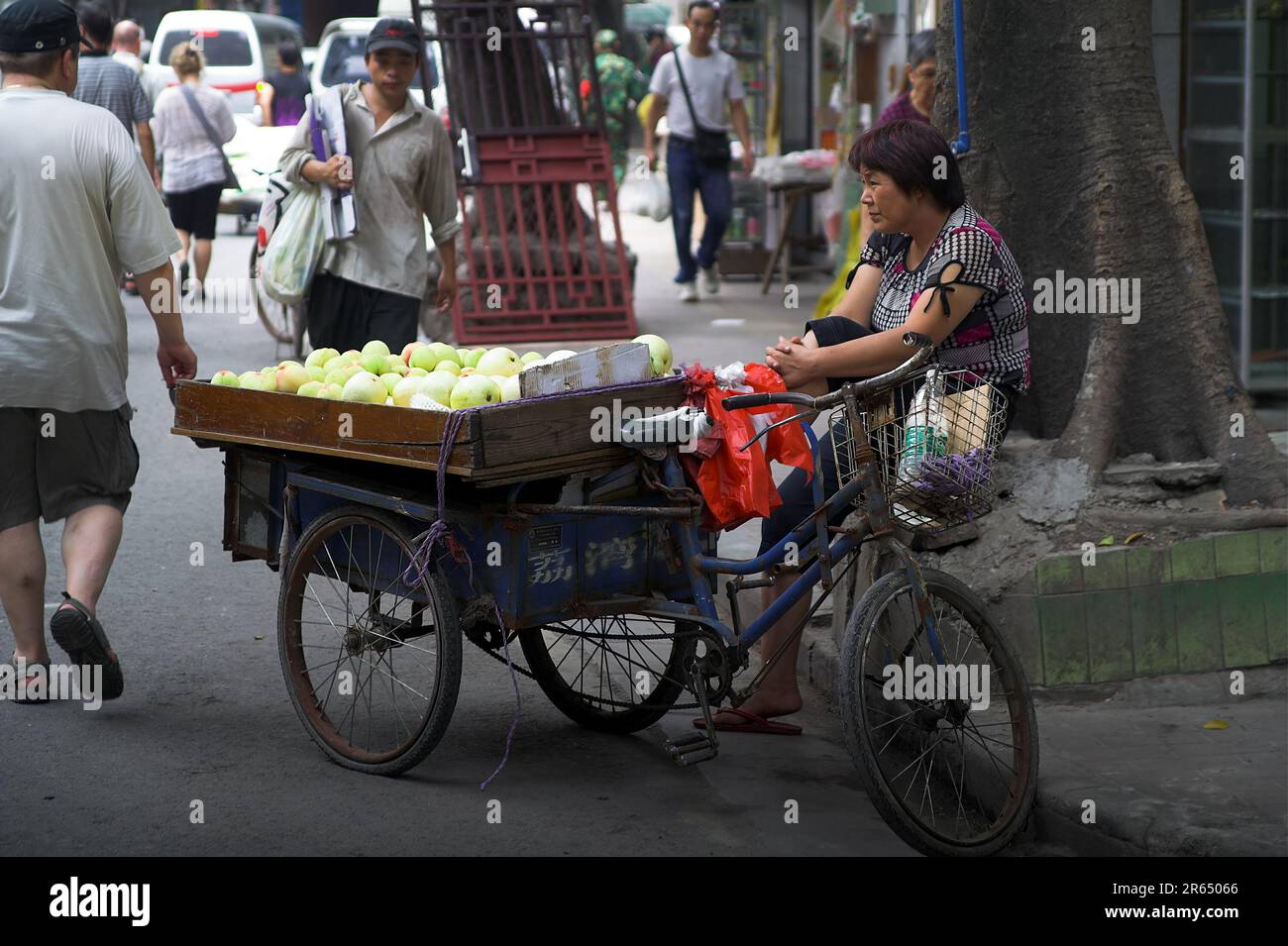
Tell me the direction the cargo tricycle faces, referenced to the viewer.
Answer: facing the viewer and to the right of the viewer

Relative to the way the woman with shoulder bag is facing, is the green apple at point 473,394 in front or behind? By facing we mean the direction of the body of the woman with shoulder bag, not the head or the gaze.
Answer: behind

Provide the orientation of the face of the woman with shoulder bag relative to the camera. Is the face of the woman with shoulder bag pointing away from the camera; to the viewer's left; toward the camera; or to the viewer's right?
away from the camera

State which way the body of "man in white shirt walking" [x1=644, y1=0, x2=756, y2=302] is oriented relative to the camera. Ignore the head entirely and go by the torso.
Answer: toward the camera

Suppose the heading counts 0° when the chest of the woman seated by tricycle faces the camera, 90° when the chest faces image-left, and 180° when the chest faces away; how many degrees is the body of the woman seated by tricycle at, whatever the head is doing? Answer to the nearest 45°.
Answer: approximately 45°

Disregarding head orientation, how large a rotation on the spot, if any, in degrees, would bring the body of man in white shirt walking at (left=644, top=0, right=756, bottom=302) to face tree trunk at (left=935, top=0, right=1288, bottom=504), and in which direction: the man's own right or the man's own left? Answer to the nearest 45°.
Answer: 0° — they already face it

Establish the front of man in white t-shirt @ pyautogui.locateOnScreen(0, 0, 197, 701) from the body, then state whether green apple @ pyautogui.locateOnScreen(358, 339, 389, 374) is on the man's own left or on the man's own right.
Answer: on the man's own right

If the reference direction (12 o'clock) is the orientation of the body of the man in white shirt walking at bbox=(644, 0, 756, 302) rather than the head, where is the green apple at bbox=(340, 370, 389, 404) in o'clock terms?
The green apple is roughly at 12 o'clock from the man in white shirt walking.

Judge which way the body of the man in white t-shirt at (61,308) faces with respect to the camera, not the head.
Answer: away from the camera

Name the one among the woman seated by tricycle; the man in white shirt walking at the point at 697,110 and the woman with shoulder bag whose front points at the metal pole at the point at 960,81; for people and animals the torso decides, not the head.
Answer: the man in white shirt walking

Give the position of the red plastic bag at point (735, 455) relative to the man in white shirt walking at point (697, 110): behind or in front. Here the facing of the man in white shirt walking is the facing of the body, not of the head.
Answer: in front

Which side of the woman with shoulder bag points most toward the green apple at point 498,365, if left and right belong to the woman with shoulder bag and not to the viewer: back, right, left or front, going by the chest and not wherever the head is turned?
back

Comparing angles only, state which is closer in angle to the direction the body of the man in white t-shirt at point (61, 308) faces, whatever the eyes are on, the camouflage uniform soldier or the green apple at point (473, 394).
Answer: the camouflage uniform soldier

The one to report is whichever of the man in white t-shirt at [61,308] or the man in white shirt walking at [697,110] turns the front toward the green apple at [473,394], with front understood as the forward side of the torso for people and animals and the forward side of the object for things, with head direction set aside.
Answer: the man in white shirt walking

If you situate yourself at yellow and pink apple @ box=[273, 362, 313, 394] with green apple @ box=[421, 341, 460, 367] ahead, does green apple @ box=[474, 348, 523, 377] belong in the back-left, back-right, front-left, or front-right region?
front-right

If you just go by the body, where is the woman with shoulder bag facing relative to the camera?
away from the camera

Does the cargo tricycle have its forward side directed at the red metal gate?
no

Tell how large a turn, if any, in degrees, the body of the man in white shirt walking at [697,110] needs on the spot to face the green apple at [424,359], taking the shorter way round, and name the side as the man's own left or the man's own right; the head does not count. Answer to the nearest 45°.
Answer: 0° — they already face it

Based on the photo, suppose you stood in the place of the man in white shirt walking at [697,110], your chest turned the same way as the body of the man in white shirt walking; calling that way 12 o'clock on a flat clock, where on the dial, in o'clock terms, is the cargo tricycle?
The cargo tricycle is roughly at 12 o'clock from the man in white shirt walking.

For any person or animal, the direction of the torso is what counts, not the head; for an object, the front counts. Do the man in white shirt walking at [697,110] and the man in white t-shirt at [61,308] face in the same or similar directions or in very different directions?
very different directions

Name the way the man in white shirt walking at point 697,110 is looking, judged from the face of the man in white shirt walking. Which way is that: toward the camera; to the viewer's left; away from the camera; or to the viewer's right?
toward the camera

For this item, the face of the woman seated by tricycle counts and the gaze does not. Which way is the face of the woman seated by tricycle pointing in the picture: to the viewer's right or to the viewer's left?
to the viewer's left

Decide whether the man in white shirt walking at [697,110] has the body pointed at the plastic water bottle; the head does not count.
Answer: yes
